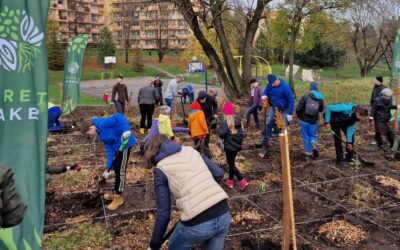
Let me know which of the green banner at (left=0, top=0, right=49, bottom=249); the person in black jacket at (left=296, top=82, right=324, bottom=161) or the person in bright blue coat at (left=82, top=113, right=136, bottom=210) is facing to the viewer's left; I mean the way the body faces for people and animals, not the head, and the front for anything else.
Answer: the person in bright blue coat

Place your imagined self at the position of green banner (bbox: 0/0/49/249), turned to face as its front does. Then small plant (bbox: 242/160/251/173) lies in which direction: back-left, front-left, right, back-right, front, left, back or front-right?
back-left

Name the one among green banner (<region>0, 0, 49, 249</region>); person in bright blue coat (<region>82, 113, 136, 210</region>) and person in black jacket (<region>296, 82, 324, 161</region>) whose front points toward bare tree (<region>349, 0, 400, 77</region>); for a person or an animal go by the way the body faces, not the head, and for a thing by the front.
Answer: the person in black jacket

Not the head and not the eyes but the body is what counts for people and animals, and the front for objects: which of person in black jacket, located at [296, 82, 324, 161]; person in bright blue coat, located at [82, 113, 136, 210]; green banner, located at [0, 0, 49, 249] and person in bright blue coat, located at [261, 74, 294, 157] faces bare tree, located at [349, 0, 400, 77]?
the person in black jacket

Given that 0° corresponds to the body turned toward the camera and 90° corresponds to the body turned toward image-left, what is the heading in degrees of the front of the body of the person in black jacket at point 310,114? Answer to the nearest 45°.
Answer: approximately 180°

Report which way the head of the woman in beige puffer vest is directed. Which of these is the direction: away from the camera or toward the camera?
away from the camera

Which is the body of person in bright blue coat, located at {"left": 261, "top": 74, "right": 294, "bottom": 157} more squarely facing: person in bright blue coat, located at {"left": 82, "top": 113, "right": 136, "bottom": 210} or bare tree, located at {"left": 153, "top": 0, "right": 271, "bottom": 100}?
the person in bright blue coat, located at {"left": 82, "top": 113, "right": 136, "bottom": 210}

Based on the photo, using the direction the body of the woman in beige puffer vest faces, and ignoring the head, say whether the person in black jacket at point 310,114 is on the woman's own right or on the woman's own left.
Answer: on the woman's own right

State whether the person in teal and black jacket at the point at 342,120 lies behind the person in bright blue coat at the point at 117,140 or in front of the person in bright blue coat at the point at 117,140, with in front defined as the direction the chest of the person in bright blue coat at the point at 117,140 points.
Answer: behind

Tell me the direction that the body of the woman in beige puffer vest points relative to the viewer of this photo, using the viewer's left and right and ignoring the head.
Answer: facing away from the viewer and to the left of the viewer

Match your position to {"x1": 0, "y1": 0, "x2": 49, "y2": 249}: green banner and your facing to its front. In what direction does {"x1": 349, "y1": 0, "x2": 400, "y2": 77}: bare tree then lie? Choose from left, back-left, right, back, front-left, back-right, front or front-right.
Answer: back-left

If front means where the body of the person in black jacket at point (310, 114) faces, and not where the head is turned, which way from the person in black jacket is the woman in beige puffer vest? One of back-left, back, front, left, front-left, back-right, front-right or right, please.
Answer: back

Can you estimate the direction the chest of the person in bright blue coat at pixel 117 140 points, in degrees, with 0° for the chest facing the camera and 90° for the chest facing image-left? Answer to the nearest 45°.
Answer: approximately 90°

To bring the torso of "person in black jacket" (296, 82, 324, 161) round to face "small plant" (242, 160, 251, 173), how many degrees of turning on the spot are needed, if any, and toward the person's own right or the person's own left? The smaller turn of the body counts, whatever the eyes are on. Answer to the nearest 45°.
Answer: approximately 135° to the person's own left
